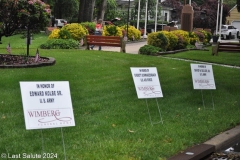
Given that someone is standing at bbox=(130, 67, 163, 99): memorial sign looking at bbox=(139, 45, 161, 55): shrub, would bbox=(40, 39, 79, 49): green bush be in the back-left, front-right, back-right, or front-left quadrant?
front-left

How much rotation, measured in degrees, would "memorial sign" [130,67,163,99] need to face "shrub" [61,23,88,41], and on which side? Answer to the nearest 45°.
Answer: approximately 180°

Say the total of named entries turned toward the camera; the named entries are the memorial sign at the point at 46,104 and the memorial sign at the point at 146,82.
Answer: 2

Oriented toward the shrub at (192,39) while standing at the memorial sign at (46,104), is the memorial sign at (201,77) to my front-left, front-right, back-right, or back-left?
front-right

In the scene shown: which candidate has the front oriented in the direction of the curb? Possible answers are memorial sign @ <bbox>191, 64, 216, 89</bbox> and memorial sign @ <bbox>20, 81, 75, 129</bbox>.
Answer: memorial sign @ <bbox>191, 64, 216, 89</bbox>

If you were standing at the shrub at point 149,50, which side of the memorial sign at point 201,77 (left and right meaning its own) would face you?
back

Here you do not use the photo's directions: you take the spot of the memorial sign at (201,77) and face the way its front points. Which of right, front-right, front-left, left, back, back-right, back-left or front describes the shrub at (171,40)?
back

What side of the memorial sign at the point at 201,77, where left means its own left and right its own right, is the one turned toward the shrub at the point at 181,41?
back

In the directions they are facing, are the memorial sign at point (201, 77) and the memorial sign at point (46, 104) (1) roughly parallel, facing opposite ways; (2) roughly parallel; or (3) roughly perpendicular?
roughly parallel

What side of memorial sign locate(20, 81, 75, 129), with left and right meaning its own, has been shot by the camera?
front

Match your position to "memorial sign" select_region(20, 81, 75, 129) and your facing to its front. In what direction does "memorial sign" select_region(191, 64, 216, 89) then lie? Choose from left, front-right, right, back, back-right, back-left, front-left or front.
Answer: back-left

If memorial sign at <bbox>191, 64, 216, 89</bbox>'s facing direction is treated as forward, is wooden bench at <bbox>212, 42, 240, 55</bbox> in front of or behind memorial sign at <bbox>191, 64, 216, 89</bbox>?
behind

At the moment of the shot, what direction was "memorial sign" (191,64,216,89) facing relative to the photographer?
facing the viewer

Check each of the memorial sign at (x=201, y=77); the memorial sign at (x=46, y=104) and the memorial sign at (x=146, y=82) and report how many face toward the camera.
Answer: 3

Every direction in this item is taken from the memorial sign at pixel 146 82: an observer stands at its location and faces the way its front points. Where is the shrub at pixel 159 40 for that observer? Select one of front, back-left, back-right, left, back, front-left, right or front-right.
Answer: back

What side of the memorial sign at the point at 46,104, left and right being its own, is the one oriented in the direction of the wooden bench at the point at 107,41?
back
